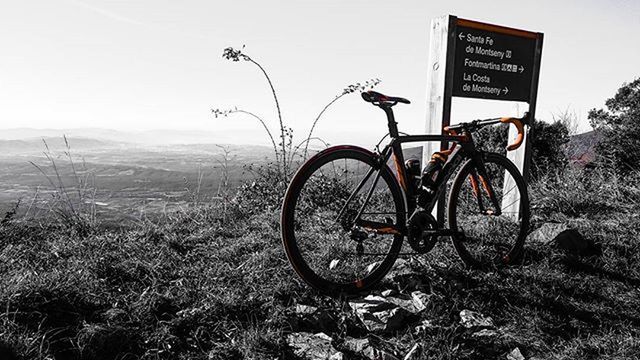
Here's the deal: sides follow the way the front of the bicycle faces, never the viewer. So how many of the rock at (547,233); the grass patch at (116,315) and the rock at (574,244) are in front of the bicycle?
2

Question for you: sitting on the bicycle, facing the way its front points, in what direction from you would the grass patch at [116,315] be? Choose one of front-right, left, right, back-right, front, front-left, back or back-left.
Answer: back

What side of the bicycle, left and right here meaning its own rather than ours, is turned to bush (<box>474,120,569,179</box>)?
front

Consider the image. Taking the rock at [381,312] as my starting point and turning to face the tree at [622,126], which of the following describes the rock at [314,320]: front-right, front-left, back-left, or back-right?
back-left

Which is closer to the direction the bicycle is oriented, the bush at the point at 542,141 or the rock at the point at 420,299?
the bush

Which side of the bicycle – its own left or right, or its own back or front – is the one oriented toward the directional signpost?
front

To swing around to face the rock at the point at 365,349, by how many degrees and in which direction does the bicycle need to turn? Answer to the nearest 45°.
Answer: approximately 135° to its right

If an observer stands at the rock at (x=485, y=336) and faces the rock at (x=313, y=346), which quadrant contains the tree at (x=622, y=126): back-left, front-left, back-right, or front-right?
back-right

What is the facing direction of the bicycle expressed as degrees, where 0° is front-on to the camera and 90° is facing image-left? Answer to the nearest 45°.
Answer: approximately 225°

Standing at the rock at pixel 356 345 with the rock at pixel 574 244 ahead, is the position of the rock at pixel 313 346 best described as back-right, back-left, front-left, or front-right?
back-left
